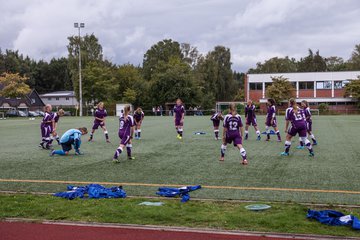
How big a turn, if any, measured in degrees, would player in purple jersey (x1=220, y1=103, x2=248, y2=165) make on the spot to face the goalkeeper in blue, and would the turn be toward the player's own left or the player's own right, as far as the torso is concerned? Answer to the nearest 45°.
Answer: approximately 90° to the player's own left

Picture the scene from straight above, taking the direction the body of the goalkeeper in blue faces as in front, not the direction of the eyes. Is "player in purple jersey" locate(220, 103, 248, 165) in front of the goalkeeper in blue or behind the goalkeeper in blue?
in front

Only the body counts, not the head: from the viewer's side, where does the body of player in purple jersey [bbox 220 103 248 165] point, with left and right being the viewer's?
facing away from the viewer

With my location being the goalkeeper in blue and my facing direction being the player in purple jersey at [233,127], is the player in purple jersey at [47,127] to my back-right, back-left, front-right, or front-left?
back-left

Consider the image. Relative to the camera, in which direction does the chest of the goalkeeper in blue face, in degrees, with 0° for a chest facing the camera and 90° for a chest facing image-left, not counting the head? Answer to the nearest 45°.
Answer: approximately 270°

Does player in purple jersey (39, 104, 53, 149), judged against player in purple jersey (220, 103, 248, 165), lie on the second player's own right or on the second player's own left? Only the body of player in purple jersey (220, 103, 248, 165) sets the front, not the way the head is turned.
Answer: on the second player's own left
